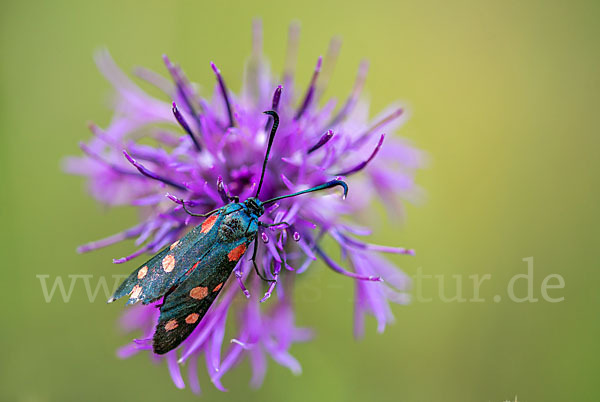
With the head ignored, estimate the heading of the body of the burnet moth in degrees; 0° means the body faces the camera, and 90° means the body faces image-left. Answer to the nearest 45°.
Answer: approximately 225°
